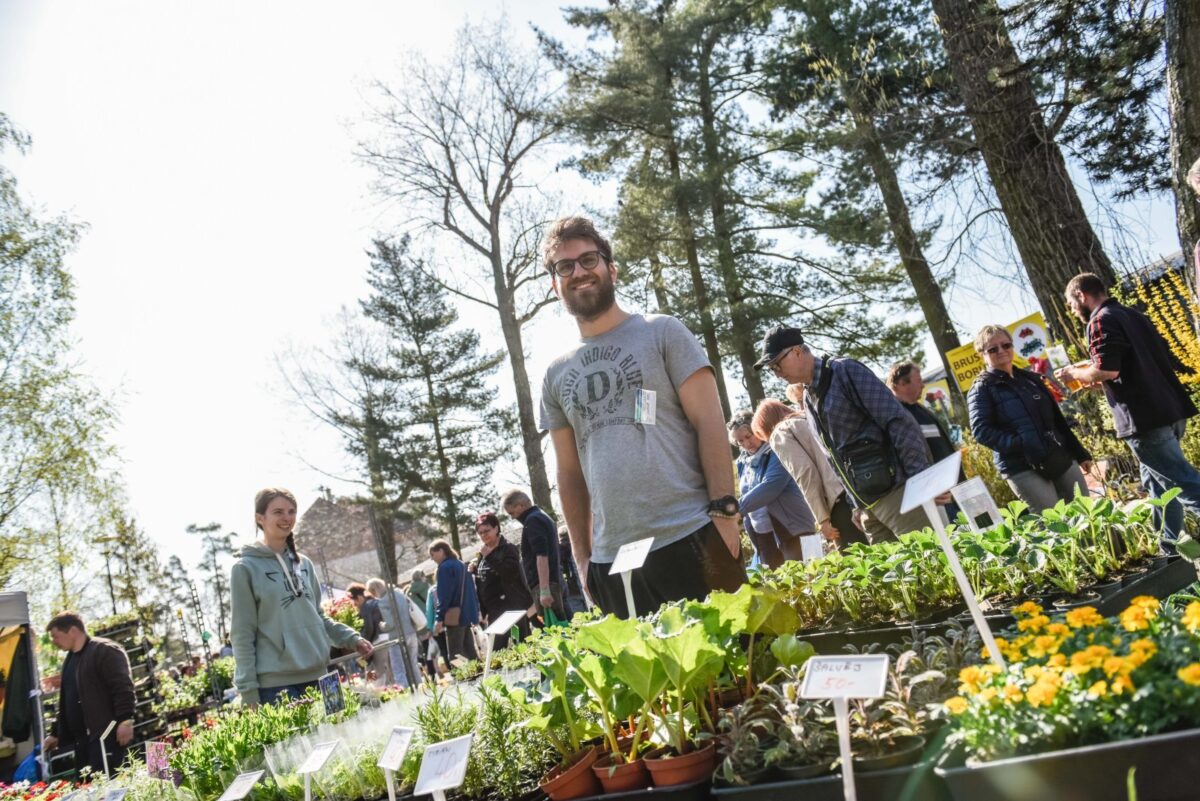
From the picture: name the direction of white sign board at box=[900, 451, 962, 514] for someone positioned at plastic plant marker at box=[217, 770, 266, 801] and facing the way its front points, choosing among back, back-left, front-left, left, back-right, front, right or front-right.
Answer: left

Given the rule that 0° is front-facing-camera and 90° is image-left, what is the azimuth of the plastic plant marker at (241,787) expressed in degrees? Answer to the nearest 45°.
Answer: approximately 45°

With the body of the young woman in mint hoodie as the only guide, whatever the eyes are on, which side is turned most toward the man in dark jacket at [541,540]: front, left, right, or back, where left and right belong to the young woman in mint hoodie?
left

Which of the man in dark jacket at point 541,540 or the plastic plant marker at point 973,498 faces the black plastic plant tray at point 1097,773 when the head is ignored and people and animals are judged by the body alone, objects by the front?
the plastic plant marker

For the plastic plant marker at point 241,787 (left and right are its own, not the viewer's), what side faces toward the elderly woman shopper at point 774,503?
back

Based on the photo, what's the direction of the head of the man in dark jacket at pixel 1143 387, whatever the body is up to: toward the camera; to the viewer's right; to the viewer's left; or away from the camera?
to the viewer's left

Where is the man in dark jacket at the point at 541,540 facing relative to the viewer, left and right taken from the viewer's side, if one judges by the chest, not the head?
facing to the left of the viewer

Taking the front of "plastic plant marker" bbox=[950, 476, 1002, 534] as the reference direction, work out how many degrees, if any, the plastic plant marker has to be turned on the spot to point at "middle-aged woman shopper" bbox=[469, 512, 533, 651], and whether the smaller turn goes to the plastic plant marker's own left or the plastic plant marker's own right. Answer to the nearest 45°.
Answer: approximately 135° to the plastic plant marker's own right

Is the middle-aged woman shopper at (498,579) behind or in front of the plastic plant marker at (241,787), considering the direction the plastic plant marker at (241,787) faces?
behind

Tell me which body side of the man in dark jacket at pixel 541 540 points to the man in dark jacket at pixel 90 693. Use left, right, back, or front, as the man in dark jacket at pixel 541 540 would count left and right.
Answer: front

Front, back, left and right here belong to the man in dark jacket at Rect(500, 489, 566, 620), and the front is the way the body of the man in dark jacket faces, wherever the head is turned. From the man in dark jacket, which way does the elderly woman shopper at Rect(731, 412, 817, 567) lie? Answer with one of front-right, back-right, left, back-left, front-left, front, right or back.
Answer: back-left

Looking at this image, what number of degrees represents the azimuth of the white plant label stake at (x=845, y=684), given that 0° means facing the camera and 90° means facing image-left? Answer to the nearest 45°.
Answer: approximately 0°

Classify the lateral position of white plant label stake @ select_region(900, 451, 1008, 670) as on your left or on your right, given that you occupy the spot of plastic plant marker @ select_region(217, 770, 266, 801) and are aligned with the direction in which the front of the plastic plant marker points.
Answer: on your left

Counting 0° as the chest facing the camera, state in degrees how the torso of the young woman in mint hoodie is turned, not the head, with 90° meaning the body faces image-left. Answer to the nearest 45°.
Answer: approximately 315°

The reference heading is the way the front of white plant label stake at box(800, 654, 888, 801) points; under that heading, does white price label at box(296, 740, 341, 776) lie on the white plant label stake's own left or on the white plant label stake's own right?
on the white plant label stake's own right

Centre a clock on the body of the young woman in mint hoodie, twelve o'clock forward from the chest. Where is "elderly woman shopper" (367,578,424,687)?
The elderly woman shopper is roughly at 8 o'clock from the young woman in mint hoodie.
